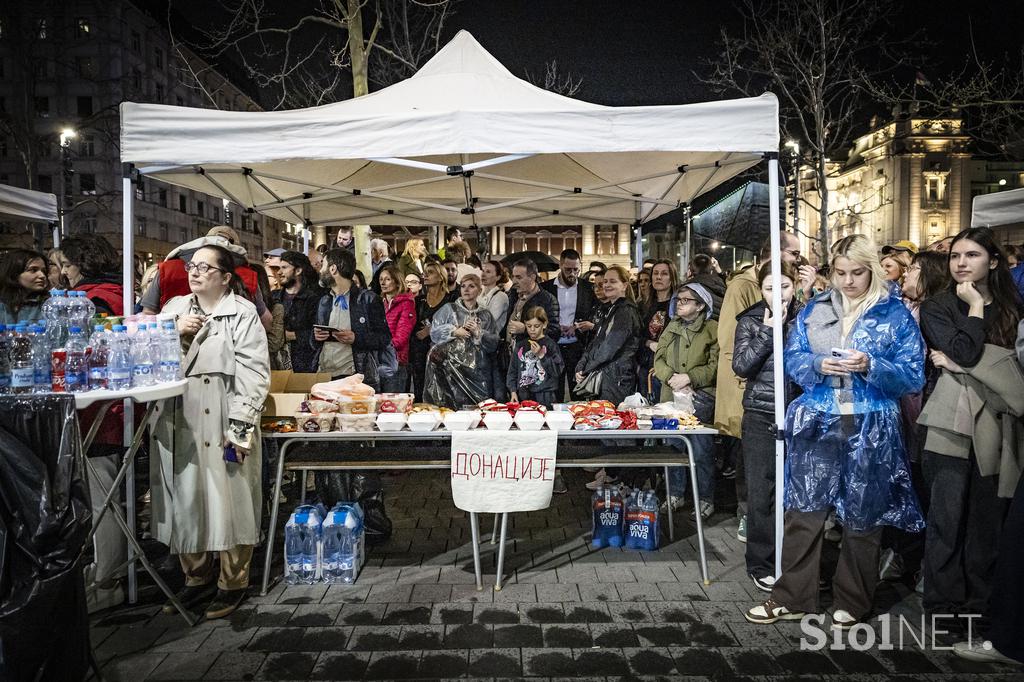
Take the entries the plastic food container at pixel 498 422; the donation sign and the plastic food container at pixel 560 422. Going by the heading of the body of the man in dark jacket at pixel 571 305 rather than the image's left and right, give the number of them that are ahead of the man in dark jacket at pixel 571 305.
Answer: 3

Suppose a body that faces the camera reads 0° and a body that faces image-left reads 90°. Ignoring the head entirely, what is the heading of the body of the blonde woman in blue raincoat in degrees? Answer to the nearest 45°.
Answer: approximately 45°

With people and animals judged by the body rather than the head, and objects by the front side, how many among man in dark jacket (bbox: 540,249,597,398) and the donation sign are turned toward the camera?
2

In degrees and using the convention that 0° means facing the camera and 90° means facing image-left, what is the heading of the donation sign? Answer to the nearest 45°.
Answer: approximately 0°

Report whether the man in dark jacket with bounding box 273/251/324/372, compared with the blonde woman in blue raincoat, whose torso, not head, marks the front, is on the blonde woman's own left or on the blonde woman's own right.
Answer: on the blonde woman's own right

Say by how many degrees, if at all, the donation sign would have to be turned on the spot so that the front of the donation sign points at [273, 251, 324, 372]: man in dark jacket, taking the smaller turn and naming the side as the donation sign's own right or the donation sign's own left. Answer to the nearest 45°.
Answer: approximately 135° to the donation sign's own right

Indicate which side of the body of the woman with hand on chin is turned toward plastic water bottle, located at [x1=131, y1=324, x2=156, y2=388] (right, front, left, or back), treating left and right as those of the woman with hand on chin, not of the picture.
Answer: front

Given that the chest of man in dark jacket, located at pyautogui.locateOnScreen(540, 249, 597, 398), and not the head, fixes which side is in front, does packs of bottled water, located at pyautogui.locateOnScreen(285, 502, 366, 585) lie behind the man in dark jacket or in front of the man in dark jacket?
in front

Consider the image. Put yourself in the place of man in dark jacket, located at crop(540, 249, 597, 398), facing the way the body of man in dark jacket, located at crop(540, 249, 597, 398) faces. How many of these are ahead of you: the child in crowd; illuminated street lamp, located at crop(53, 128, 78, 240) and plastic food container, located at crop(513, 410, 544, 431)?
2

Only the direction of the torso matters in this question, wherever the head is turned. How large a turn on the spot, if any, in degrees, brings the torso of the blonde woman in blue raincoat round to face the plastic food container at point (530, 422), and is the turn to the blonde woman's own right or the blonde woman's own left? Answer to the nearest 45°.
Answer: approximately 45° to the blonde woman's own right

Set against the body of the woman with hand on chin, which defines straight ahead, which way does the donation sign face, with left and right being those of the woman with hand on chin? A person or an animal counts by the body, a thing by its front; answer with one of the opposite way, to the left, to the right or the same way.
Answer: to the left

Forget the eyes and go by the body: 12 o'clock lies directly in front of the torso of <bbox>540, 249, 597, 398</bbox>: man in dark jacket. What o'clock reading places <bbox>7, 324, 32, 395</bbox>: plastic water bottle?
The plastic water bottle is roughly at 1 o'clock from the man in dark jacket.

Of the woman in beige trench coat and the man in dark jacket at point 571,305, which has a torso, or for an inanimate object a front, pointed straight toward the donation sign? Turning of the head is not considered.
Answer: the man in dark jacket
